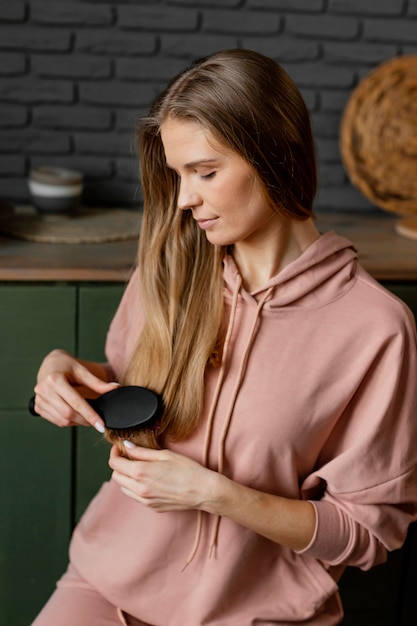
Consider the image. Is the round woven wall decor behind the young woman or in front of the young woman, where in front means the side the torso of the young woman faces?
behind

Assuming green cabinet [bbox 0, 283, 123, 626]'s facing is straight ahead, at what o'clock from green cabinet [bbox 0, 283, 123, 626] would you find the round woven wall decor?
The round woven wall decor is roughly at 8 o'clock from the green cabinet.

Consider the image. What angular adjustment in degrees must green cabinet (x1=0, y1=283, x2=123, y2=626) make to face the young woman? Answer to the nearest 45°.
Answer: approximately 45° to its left

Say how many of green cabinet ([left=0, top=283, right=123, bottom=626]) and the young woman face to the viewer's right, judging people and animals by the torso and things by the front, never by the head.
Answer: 0

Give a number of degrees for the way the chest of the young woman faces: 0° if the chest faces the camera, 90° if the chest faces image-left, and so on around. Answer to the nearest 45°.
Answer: approximately 45°

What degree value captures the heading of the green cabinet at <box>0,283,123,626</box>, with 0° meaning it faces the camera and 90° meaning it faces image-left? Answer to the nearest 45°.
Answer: approximately 0°

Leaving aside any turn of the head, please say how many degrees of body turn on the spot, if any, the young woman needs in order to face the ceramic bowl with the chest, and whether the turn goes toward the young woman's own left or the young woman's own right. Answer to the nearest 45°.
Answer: approximately 90° to the young woman's own right

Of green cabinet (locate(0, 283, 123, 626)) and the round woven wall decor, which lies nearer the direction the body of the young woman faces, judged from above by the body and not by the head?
the green cabinet

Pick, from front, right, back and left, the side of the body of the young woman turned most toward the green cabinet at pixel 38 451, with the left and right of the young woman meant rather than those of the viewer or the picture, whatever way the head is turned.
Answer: right
